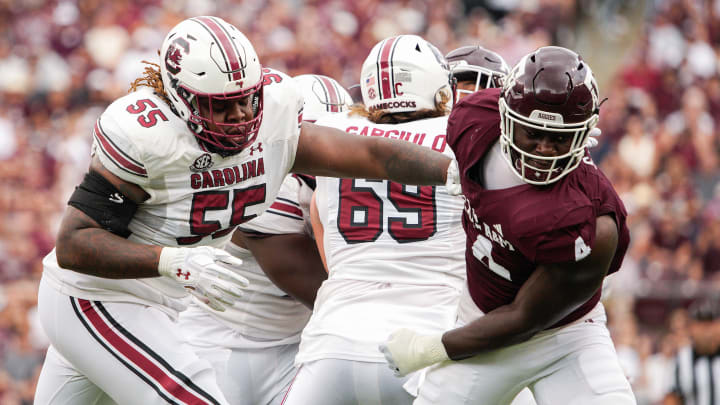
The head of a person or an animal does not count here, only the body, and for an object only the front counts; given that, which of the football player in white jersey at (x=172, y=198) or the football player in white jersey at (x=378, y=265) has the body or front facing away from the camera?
the football player in white jersey at (x=378, y=265)

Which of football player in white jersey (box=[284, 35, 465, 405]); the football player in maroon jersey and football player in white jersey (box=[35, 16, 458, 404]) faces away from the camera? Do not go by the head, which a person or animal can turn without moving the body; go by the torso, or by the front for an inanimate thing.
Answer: football player in white jersey (box=[284, 35, 465, 405])

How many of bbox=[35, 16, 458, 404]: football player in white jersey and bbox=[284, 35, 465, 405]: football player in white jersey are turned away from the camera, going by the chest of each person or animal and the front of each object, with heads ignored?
1

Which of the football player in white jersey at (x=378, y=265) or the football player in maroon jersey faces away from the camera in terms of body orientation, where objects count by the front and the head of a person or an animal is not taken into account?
the football player in white jersey

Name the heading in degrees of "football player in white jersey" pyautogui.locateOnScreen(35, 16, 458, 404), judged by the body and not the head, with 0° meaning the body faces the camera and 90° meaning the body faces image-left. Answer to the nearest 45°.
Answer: approximately 315°

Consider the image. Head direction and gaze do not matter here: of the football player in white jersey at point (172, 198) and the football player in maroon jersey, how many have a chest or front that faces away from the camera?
0

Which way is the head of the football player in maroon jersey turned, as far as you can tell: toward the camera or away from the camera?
toward the camera

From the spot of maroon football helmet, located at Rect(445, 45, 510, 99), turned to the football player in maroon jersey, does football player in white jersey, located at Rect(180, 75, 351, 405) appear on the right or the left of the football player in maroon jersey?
right

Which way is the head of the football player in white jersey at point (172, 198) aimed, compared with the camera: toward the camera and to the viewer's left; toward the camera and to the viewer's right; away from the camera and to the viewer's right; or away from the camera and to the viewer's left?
toward the camera and to the viewer's right

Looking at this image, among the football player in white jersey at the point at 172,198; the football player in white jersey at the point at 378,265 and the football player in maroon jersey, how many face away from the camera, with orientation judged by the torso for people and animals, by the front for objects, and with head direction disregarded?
1

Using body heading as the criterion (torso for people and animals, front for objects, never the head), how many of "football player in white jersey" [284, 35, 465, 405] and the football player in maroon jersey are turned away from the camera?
1

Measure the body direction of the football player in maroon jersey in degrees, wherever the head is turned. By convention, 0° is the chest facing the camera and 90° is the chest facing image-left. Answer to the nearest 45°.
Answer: approximately 45°

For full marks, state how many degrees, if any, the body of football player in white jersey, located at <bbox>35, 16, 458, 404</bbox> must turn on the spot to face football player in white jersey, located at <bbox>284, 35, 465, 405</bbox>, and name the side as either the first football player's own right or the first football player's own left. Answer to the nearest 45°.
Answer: approximately 45° to the first football player's own left

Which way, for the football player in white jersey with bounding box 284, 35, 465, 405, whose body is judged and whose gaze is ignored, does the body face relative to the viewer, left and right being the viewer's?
facing away from the viewer

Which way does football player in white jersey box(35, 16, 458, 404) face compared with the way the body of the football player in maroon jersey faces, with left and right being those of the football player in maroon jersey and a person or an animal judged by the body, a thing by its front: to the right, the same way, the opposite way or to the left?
to the left
